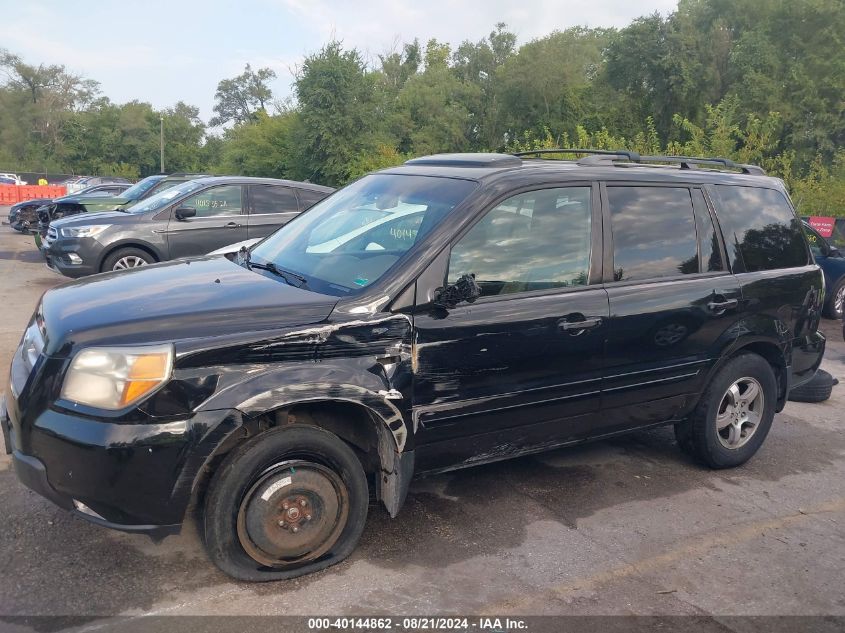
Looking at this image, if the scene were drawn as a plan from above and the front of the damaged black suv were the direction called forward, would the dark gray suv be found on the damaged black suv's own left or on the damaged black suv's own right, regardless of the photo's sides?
on the damaged black suv's own right

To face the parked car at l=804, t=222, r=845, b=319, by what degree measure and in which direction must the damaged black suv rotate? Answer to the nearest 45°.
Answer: approximately 180°

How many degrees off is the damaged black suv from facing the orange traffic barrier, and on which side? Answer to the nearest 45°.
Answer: approximately 90° to its right

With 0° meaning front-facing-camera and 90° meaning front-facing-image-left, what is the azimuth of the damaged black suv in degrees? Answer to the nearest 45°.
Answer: approximately 45°

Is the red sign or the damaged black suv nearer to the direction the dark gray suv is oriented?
the damaged black suv

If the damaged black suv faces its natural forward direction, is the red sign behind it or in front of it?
behind

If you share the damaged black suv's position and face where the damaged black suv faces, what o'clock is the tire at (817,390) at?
The tire is roughly at 6 o'clock from the damaged black suv.
